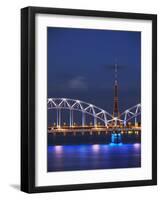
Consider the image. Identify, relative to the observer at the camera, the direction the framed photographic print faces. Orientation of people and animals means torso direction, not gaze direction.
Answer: facing the viewer and to the right of the viewer
